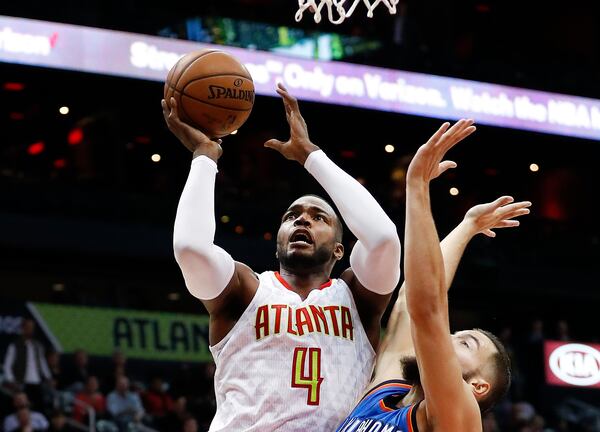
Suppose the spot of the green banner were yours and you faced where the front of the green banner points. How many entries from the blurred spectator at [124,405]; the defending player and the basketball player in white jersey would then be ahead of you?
3

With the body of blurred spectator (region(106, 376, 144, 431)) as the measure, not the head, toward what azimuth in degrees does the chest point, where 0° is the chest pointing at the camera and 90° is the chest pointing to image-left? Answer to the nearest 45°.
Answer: approximately 0°

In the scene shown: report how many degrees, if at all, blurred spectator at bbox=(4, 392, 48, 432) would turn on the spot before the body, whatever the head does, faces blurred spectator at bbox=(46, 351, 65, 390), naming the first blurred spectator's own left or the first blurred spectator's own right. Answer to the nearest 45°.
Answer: approximately 180°

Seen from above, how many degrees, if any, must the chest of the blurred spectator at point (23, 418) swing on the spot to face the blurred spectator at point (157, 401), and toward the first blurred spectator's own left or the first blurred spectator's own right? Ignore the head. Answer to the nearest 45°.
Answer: approximately 135° to the first blurred spectator's own left

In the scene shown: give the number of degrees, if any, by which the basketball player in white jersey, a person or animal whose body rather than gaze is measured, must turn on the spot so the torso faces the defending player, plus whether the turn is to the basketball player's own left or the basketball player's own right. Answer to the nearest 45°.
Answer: approximately 45° to the basketball player's own left

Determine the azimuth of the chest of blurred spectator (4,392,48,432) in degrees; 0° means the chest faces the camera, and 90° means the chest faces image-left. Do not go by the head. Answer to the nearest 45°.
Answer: approximately 0°

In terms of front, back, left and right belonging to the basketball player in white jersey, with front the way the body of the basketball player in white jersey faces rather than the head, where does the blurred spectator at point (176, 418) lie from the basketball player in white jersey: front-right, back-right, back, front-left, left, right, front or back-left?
back

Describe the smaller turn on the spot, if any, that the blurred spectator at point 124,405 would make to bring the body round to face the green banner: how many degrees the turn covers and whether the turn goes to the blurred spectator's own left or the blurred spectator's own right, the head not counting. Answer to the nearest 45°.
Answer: approximately 180°

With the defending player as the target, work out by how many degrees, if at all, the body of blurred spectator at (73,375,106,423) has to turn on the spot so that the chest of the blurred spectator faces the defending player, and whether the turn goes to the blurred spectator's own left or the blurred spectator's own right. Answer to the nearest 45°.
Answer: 0° — they already face them
